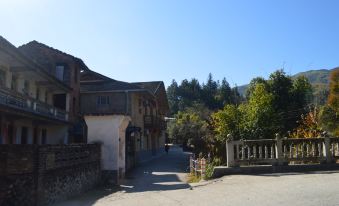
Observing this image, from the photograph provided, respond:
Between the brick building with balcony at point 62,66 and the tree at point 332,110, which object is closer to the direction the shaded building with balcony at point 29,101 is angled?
the tree

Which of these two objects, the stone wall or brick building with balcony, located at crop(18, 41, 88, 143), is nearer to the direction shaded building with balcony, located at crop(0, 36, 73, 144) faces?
the stone wall

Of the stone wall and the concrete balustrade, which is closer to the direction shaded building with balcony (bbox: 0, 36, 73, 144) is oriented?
the concrete balustrade

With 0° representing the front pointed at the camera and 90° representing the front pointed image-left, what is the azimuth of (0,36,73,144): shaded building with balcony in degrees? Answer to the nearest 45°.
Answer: approximately 315°

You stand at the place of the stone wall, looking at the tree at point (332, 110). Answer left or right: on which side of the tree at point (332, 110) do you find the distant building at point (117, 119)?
left

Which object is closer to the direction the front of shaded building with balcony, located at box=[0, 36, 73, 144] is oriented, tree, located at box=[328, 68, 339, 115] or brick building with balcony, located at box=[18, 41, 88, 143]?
the tree

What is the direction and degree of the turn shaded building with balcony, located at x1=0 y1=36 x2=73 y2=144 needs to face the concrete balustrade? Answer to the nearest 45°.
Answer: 0° — it already faces it

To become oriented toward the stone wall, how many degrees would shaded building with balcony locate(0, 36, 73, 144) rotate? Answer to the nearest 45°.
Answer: approximately 45° to its right

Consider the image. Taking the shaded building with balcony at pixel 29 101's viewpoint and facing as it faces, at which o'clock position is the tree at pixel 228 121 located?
The tree is roughly at 11 o'clock from the shaded building with balcony.

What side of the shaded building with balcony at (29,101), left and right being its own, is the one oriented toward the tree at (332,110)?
front
